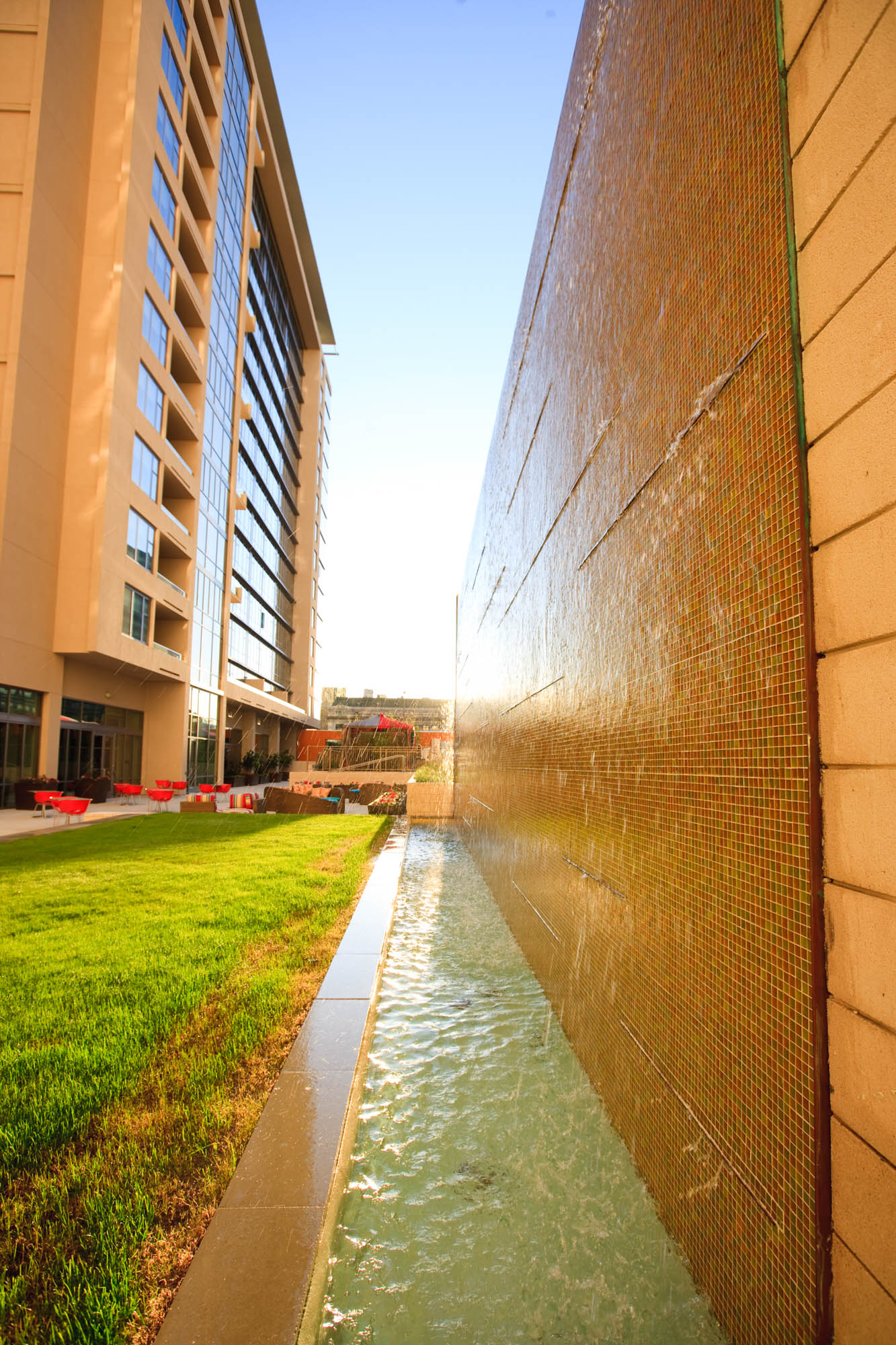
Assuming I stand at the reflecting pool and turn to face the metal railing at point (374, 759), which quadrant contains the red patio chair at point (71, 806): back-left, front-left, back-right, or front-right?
front-left

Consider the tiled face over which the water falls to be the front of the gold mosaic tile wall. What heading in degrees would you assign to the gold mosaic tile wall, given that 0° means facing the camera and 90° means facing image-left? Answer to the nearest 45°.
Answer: approximately 90°

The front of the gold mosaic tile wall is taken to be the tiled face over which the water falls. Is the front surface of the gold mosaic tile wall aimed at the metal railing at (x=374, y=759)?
no

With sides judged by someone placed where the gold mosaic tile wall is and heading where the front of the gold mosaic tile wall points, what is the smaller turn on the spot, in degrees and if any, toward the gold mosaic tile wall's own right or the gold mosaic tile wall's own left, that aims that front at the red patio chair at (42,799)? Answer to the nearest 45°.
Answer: approximately 45° to the gold mosaic tile wall's own right

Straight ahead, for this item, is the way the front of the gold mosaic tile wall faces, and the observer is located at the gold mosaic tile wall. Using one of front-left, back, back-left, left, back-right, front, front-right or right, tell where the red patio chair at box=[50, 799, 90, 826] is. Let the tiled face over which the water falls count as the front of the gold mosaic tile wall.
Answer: front-right

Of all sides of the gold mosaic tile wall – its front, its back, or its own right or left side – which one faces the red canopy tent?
right

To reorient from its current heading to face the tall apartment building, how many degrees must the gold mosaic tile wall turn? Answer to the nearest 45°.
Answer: approximately 45° to its right

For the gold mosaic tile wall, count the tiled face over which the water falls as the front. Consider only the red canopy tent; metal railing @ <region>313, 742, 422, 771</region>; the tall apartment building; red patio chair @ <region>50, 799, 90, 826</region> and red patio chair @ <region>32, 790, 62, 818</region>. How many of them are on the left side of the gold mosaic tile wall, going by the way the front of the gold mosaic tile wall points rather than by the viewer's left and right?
0
